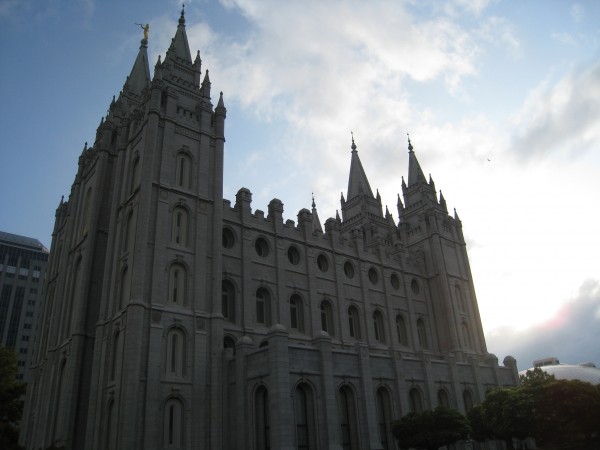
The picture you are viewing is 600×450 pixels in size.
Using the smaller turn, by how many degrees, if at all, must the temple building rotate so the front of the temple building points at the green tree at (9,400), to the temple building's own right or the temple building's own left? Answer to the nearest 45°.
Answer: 0° — it already faces it

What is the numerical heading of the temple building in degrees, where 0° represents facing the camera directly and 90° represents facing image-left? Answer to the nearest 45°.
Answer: approximately 45°
